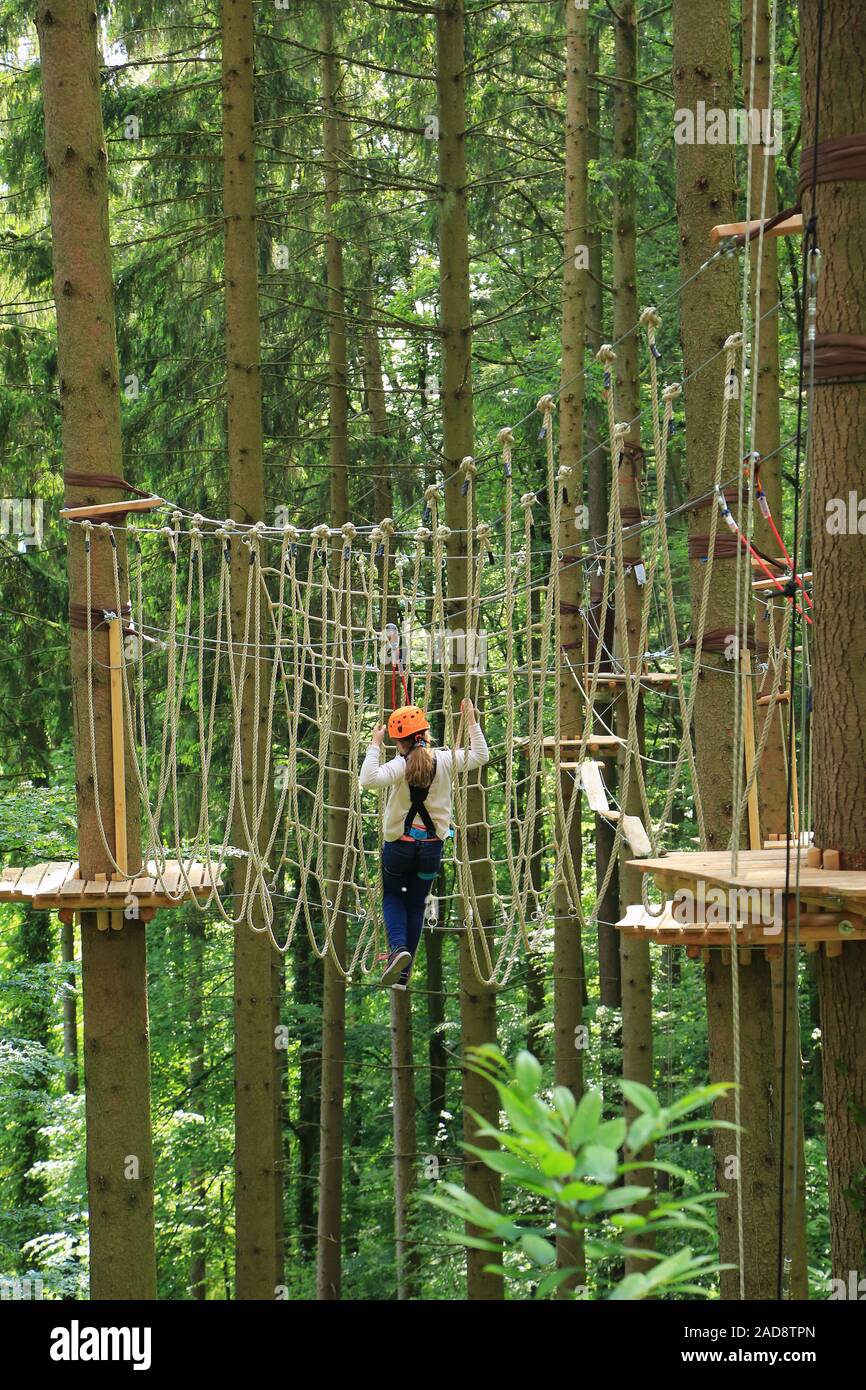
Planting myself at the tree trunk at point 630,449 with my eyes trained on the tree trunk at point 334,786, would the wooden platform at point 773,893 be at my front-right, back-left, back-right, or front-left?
back-left

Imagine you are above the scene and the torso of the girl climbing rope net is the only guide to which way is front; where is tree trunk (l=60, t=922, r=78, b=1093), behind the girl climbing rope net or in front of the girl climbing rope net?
in front

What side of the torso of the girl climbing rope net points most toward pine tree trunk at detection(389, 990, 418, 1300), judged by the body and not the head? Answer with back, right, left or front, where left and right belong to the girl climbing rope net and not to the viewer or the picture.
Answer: front

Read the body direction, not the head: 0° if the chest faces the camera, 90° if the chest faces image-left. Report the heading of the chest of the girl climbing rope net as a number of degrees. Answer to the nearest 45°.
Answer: approximately 180°

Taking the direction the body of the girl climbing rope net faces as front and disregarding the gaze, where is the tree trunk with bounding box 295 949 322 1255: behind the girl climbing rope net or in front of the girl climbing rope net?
in front

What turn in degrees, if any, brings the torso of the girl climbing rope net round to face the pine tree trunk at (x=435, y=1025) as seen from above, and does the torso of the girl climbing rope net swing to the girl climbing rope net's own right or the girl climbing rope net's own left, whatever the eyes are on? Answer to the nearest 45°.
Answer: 0° — they already face it

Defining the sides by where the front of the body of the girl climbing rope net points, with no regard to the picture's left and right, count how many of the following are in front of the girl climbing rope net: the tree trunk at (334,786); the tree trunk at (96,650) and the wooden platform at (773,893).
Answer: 1

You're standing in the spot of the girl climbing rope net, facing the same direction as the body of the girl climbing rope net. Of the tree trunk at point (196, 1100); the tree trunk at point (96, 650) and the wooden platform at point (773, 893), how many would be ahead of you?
1

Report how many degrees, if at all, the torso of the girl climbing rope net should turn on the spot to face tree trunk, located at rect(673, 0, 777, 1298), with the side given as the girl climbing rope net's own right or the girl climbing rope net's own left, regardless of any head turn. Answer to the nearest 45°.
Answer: approximately 135° to the girl climbing rope net's own right
